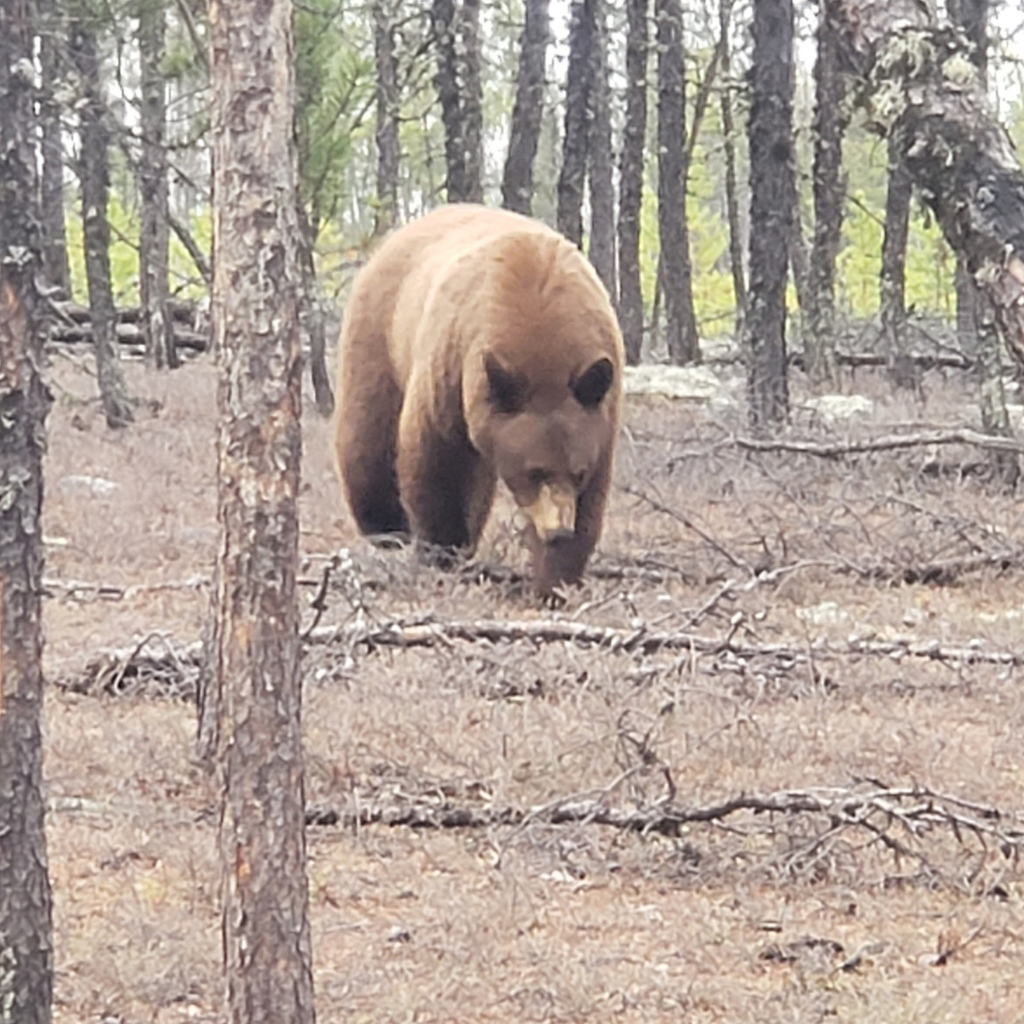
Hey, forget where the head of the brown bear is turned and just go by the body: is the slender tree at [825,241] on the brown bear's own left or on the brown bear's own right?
on the brown bear's own left

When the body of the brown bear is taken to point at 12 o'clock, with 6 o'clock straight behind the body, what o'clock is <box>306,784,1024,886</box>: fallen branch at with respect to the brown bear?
The fallen branch is roughly at 1 o'clock from the brown bear.

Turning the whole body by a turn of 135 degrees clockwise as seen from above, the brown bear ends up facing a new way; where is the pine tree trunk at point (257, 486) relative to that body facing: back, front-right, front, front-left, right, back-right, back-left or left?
left

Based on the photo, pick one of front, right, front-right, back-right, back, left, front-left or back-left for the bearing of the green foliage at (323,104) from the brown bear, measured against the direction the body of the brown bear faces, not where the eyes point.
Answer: back-left

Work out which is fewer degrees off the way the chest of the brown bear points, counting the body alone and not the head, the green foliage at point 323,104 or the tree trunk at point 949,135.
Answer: the tree trunk

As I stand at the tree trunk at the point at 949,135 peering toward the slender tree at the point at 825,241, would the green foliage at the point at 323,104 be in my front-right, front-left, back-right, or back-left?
front-left

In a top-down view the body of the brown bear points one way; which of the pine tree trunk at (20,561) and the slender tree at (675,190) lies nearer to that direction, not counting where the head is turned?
the pine tree trunk

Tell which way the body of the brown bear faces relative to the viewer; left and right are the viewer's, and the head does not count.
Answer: facing the viewer and to the right of the viewer
